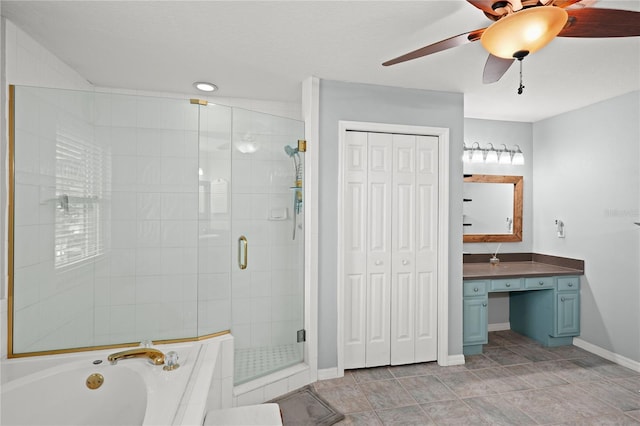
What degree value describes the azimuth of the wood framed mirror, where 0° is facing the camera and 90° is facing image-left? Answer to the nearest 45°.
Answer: approximately 0°

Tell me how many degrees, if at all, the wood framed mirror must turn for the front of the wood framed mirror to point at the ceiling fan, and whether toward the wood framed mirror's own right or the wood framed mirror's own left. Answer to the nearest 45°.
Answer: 0° — it already faces it

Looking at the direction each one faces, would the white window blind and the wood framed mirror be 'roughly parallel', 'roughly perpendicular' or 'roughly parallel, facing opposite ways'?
roughly perpendicular

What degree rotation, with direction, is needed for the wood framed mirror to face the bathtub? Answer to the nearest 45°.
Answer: approximately 45° to its right

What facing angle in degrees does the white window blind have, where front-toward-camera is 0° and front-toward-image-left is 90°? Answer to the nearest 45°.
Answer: approximately 315°
